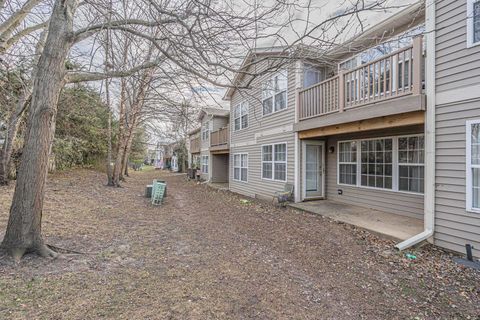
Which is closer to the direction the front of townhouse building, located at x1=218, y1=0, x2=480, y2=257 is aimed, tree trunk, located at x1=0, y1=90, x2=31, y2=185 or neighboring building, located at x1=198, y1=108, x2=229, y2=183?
the tree trunk

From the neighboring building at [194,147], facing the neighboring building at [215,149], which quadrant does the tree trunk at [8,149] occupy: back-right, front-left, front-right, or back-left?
front-right

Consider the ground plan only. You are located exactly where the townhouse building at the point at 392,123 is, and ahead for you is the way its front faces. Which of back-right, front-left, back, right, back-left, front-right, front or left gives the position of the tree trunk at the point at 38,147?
front

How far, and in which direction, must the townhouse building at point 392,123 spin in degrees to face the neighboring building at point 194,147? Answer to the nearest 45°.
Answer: approximately 90° to its right

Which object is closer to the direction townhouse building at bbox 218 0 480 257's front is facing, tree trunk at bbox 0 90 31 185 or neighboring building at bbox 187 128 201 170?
the tree trunk

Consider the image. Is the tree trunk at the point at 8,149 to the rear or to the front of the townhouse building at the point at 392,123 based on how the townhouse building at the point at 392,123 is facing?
to the front

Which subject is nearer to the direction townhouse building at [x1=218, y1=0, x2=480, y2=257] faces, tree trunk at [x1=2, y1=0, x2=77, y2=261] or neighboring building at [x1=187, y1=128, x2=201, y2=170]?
the tree trunk

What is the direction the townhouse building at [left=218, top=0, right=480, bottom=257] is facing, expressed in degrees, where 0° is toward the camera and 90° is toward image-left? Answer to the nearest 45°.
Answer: approximately 45°

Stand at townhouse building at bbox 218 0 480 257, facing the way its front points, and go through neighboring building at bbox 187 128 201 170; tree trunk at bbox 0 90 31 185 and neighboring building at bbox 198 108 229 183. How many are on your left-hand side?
0

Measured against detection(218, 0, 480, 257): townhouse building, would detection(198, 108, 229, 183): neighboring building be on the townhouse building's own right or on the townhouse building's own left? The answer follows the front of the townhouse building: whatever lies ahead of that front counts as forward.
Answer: on the townhouse building's own right
